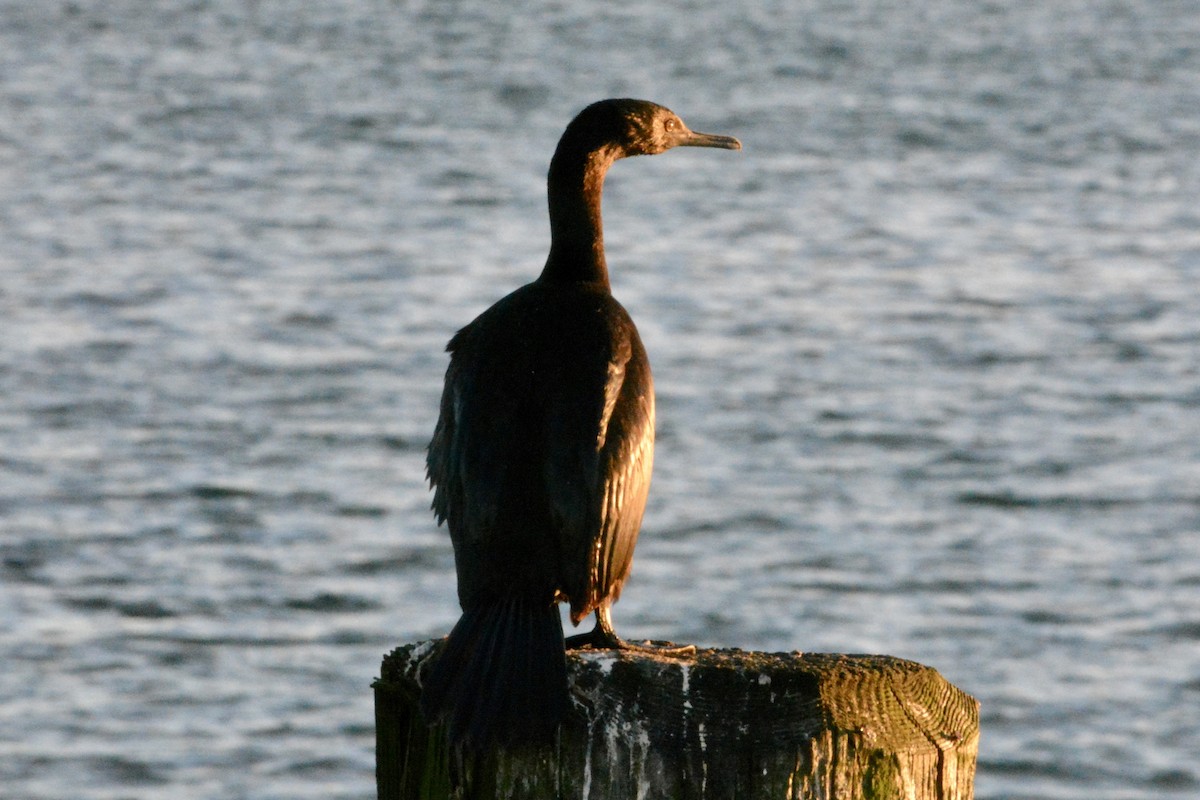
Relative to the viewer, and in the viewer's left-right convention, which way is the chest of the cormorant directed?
facing away from the viewer and to the right of the viewer
